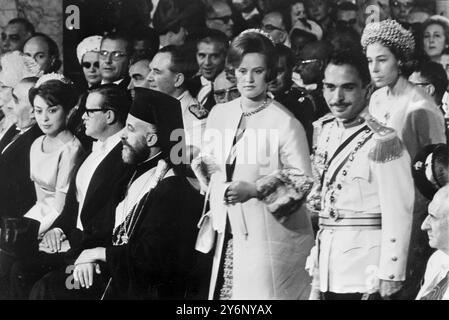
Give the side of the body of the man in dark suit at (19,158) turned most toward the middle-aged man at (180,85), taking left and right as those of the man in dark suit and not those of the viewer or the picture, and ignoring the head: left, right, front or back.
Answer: left

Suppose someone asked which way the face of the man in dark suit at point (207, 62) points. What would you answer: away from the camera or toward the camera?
toward the camera

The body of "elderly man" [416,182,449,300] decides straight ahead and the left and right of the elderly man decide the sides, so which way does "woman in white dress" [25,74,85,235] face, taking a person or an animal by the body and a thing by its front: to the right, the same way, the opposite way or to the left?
to the left

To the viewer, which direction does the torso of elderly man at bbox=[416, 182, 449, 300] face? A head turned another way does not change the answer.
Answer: to the viewer's left

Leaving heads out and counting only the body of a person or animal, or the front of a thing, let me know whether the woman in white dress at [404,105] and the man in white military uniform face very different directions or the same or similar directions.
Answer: same or similar directions

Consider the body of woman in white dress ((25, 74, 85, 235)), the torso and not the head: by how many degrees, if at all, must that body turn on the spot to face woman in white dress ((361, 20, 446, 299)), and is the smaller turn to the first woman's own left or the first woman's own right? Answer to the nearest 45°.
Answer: approximately 135° to the first woman's own left

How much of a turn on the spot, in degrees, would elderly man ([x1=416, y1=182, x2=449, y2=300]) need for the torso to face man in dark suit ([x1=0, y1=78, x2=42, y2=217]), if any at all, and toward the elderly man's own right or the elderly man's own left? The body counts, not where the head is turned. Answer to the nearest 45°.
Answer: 0° — they already face them

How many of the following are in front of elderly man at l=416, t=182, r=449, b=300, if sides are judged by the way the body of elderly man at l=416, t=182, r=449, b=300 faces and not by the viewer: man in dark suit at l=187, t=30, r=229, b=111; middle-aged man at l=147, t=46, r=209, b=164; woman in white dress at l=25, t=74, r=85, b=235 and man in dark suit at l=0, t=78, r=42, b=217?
4

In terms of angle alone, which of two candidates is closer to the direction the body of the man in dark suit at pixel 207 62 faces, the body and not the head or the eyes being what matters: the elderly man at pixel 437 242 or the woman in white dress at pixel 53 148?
the woman in white dress

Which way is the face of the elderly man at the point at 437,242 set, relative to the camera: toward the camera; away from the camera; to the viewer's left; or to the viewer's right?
to the viewer's left
